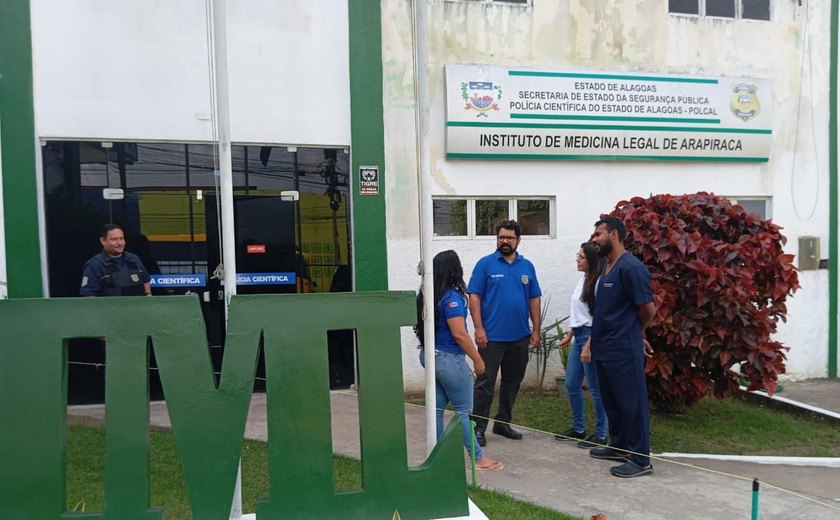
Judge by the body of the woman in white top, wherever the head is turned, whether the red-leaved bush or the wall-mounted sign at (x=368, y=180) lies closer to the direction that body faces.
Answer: the wall-mounted sign

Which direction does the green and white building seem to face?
toward the camera

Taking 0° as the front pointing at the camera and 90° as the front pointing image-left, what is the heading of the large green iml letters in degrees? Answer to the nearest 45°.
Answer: approximately 0°

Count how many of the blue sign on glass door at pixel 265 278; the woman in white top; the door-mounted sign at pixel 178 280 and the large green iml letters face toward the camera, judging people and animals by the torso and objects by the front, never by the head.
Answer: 3

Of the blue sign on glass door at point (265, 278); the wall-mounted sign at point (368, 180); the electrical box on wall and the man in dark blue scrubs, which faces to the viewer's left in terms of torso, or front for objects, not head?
the man in dark blue scrubs

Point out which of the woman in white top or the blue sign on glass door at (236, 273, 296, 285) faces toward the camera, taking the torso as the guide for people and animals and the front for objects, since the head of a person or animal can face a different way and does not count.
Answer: the blue sign on glass door

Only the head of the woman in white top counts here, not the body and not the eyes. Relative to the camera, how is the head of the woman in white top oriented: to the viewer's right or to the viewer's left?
to the viewer's left

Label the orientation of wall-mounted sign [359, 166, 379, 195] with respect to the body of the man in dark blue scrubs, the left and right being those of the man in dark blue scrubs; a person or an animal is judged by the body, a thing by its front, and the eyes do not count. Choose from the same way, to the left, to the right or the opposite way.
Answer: to the left

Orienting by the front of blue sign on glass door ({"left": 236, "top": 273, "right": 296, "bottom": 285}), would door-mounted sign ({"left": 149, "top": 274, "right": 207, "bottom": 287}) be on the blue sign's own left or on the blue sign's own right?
on the blue sign's own right

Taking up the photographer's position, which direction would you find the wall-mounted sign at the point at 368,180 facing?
facing the viewer

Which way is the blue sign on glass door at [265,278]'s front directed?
toward the camera

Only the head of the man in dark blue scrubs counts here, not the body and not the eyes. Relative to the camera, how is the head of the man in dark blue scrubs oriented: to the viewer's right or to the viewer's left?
to the viewer's left

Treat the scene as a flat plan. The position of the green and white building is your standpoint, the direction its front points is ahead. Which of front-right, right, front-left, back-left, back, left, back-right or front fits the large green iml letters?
front

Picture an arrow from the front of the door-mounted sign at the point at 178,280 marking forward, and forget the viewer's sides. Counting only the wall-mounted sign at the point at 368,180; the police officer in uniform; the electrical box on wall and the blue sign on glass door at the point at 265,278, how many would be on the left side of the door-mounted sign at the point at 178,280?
3

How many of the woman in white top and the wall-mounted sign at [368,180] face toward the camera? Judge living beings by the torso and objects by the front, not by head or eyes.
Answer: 1

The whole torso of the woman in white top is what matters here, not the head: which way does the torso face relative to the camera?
to the viewer's left

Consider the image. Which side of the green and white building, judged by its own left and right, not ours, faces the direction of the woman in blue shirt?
front

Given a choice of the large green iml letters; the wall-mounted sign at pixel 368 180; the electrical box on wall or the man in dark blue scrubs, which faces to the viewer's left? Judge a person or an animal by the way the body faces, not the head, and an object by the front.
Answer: the man in dark blue scrubs
